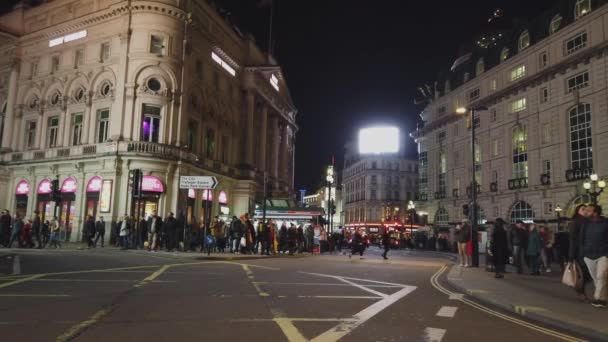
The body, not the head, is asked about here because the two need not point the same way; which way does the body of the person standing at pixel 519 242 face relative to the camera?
toward the camera

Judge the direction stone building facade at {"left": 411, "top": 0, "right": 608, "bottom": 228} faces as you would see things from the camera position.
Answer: facing the viewer and to the left of the viewer

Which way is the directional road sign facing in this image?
toward the camera

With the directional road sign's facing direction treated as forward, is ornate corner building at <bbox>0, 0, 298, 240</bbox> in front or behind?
behind

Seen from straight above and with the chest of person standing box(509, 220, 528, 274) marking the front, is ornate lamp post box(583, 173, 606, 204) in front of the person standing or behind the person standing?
behind

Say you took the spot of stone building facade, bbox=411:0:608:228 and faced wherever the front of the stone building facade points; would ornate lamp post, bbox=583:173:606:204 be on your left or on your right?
on your left

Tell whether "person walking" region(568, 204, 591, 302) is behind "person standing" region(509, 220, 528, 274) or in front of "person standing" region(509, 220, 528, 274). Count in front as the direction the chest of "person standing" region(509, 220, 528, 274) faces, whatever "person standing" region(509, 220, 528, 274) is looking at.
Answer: in front

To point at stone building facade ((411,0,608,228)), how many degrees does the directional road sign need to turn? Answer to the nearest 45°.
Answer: approximately 135° to its left

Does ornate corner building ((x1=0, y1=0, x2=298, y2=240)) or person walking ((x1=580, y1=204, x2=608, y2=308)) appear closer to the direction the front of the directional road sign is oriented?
the person walking

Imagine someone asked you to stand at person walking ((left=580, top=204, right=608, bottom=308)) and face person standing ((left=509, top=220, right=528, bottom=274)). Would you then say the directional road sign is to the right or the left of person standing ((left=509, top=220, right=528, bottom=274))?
left

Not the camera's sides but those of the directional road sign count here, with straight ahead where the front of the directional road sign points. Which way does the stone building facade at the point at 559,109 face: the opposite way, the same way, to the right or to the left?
to the right

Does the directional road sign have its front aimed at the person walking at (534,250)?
no

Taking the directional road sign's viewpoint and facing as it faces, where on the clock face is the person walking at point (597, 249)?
The person walking is roughly at 11 o'clock from the directional road sign.

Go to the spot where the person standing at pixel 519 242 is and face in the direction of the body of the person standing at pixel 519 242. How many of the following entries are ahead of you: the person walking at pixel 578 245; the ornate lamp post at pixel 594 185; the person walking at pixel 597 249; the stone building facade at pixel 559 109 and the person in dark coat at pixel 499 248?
3

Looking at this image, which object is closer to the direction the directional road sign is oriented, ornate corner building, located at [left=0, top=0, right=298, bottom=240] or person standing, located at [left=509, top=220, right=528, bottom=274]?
the person standing
